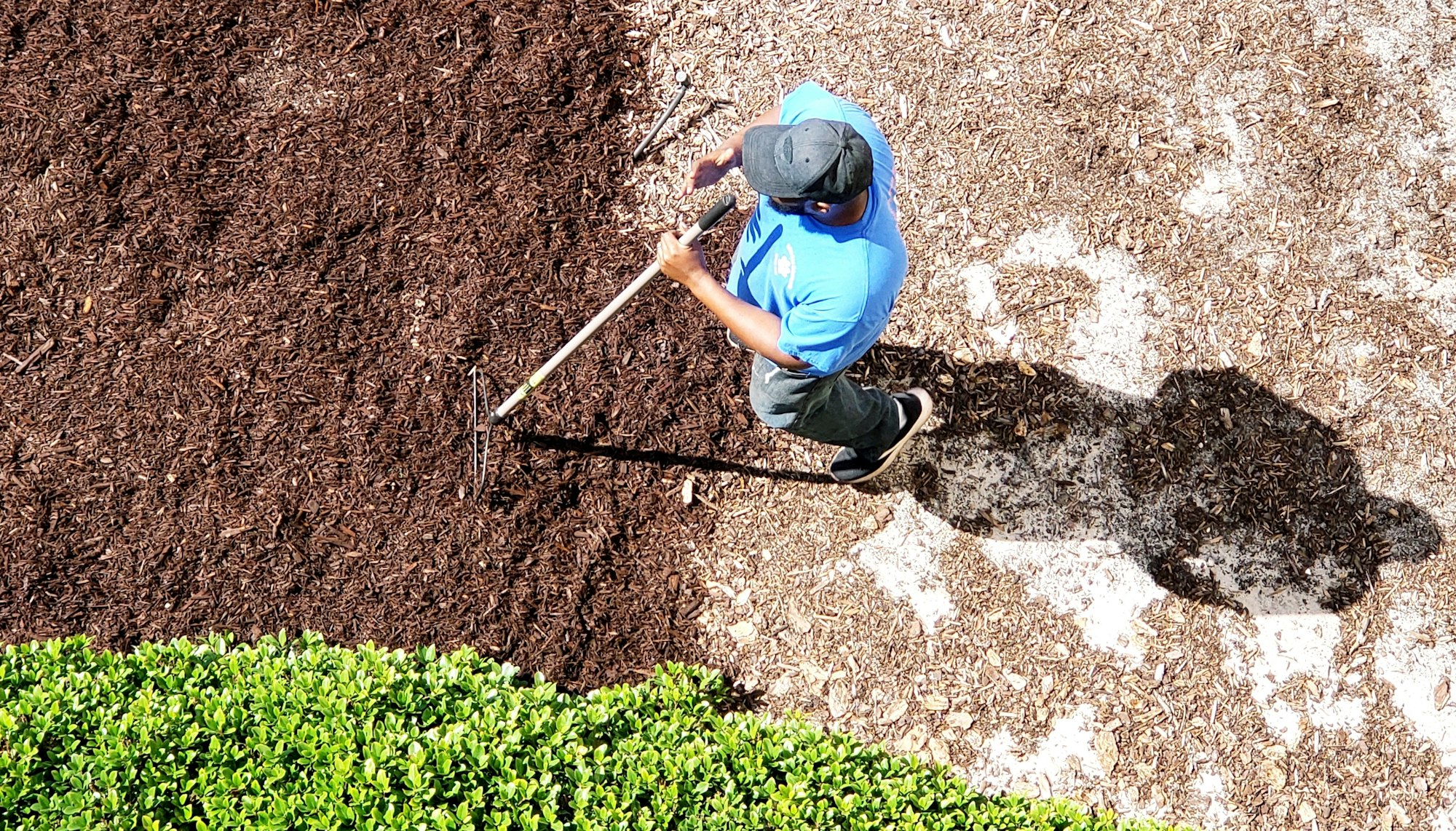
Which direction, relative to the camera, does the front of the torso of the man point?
to the viewer's left

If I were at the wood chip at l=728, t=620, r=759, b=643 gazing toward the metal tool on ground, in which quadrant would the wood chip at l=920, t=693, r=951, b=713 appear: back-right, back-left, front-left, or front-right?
back-right

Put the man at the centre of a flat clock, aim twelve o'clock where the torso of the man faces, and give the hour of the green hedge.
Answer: The green hedge is roughly at 11 o'clock from the man.
